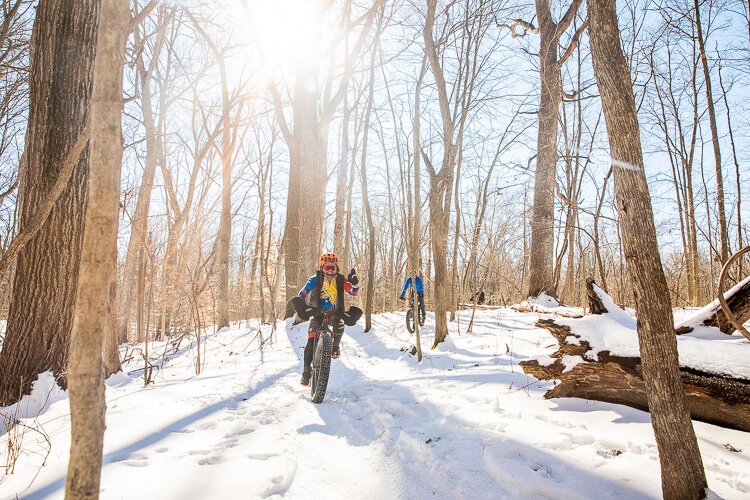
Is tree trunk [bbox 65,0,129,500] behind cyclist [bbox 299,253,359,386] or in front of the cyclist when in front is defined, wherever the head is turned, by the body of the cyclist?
in front

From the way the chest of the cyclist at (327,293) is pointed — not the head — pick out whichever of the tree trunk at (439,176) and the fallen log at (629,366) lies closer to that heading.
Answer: the fallen log

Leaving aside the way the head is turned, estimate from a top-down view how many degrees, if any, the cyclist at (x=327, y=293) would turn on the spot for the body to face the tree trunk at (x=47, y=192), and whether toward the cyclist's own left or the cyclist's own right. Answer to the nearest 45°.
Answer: approximately 90° to the cyclist's own right

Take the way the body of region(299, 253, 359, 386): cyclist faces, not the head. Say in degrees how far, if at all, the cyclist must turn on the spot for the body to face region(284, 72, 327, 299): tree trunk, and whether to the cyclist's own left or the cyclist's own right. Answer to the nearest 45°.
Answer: approximately 180°

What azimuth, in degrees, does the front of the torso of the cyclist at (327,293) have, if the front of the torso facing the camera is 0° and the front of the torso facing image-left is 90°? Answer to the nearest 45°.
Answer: approximately 0°

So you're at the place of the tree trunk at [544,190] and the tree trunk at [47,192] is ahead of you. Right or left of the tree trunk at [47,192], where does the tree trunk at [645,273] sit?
left

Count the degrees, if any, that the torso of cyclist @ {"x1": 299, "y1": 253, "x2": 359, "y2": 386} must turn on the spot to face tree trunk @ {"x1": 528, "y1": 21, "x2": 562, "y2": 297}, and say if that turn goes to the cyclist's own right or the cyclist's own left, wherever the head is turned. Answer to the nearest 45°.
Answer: approximately 135° to the cyclist's own left
